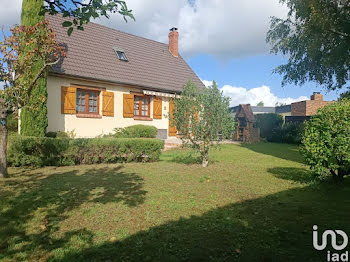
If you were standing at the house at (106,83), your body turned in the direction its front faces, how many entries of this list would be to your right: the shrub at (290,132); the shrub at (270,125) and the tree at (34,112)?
1

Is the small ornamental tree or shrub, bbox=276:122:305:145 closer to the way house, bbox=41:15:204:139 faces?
the small ornamental tree

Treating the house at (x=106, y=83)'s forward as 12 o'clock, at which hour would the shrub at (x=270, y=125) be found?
The shrub is roughly at 10 o'clock from the house.

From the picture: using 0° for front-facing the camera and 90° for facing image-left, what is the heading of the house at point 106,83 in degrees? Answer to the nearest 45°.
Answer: approximately 315°

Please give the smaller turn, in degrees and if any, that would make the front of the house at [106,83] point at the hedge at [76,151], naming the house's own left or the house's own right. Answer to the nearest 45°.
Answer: approximately 45° to the house's own right

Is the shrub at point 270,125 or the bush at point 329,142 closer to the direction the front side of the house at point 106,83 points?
the bush

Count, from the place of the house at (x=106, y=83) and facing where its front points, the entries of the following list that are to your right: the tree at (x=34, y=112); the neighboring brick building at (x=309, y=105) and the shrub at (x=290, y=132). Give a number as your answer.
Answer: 1

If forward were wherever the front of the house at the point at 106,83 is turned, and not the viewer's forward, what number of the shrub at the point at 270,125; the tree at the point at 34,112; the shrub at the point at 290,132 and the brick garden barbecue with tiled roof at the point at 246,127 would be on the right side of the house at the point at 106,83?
1

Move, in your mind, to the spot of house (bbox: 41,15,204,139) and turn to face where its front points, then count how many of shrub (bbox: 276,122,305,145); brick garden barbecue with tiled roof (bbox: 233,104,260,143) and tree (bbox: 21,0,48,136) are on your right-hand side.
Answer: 1

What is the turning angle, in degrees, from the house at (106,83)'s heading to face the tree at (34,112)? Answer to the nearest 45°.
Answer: approximately 90° to its right
